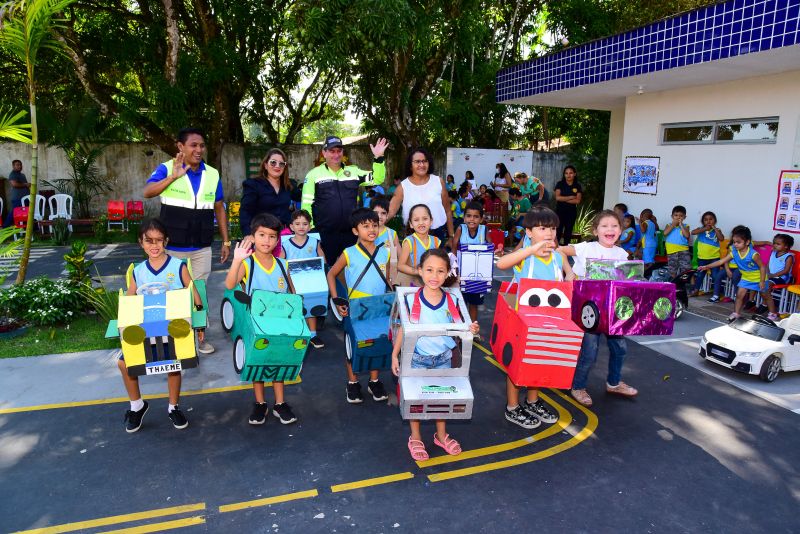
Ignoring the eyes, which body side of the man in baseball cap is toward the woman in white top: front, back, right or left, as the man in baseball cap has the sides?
left

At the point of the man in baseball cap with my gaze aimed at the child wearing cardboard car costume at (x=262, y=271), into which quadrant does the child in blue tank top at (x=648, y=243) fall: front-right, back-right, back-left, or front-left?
back-left

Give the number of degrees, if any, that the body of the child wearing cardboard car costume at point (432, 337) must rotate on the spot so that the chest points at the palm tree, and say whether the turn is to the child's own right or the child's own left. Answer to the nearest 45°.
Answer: approximately 135° to the child's own right

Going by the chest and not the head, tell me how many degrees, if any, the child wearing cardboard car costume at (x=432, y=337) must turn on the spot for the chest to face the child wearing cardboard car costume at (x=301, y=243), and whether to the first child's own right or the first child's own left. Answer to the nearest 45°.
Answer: approximately 135° to the first child's own right
